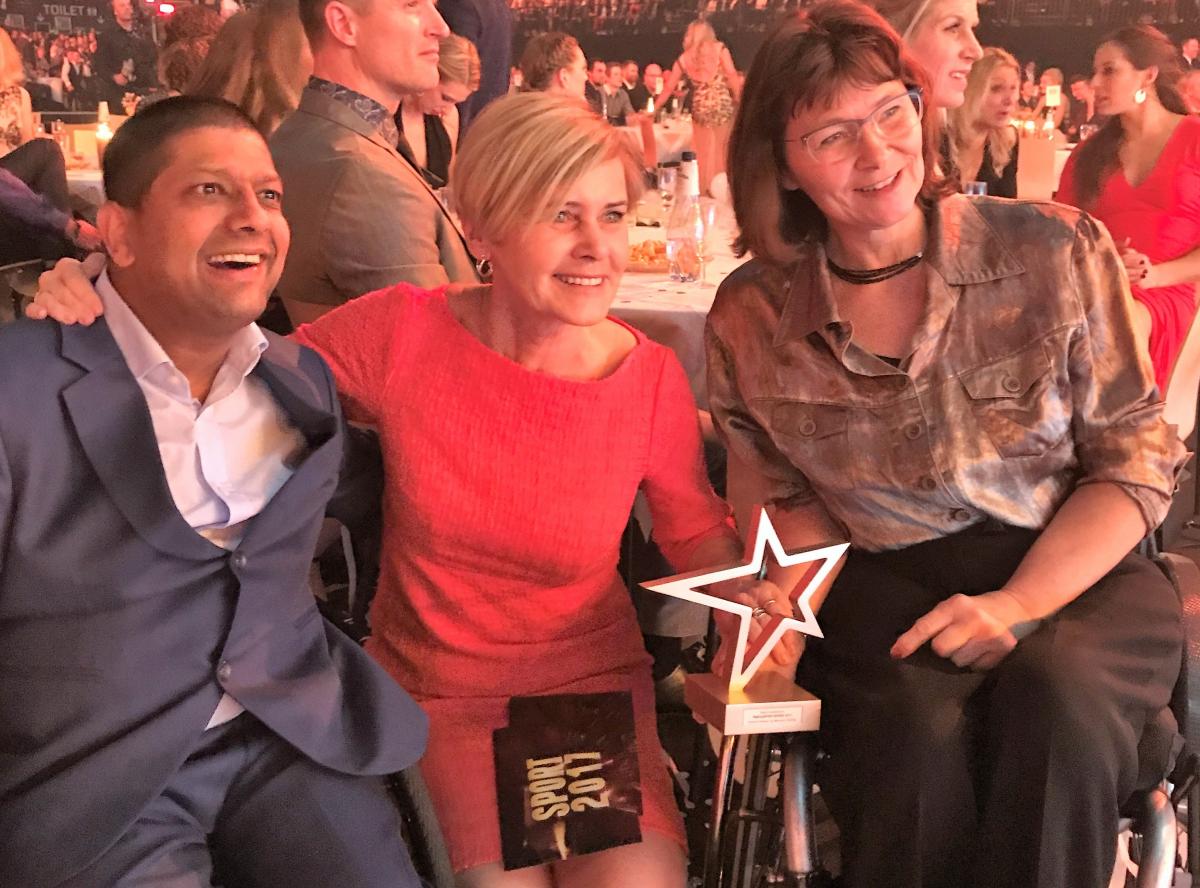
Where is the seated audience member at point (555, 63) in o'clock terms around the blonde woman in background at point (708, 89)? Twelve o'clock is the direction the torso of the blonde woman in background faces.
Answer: The seated audience member is roughly at 9 o'clock from the blonde woman in background.

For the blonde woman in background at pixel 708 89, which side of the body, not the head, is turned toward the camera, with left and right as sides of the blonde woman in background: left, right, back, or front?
back

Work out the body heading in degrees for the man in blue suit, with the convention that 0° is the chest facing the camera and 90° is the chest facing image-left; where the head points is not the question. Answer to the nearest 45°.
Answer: approximately 315°

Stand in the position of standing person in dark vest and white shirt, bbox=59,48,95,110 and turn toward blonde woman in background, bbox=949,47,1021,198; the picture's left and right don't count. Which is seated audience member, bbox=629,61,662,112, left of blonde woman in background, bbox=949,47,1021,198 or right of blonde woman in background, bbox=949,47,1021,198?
left

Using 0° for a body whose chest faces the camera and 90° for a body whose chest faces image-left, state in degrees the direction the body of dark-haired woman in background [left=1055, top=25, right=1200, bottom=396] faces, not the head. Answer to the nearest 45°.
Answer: approximately 45°

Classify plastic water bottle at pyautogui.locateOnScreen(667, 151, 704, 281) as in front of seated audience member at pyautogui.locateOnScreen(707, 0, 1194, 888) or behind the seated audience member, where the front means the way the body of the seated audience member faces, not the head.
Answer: behind

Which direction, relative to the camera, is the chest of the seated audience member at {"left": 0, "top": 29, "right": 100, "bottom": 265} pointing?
to the viewer's right
